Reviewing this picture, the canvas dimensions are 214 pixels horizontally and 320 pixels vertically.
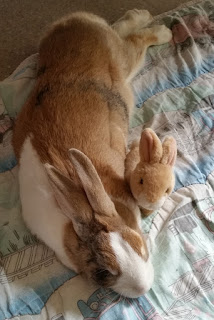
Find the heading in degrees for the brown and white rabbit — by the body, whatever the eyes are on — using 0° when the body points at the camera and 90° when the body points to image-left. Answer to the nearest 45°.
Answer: approximately 0°
